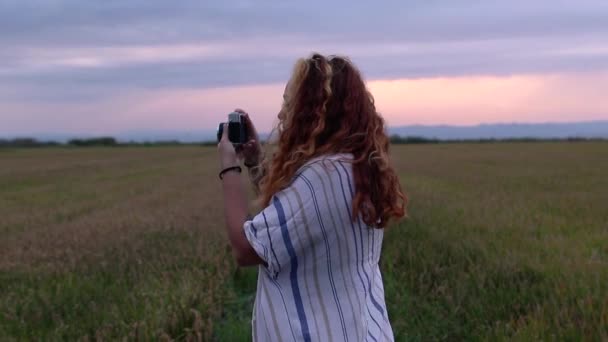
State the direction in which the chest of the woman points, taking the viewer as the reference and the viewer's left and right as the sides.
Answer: facing away from the viewer and to the left of the viewer

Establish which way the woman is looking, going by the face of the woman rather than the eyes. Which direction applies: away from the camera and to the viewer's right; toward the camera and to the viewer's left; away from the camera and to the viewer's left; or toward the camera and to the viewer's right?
away from the camera and to the viewer's left
